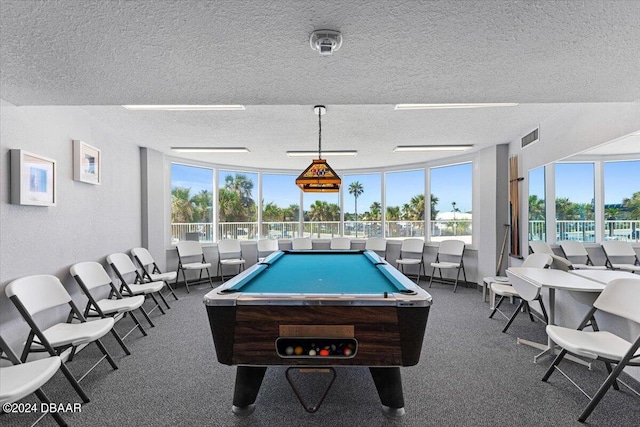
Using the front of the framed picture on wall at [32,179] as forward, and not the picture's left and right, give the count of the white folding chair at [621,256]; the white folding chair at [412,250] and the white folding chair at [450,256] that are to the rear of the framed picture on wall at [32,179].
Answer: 0

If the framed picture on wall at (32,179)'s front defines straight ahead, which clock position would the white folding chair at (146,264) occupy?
The white folding chair is roughly at 9 o'clock from the framed picture on wall.

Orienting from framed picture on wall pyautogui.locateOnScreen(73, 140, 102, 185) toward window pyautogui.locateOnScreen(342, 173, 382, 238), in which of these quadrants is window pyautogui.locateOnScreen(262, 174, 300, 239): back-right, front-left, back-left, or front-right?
front-left

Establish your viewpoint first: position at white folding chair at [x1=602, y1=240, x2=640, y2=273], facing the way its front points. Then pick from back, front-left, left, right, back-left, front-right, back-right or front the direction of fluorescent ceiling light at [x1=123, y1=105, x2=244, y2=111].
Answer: right

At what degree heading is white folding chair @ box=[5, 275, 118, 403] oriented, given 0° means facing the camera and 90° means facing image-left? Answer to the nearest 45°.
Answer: approximately 315°

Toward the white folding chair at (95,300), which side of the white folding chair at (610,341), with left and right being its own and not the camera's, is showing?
front

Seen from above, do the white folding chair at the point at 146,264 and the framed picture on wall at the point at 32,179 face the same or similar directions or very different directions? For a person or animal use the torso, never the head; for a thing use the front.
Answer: same or similar directions

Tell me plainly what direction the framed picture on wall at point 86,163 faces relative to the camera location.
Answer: facing the viewer and to the right of the viewer

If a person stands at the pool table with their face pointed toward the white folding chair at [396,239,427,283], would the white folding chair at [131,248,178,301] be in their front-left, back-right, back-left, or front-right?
front-left

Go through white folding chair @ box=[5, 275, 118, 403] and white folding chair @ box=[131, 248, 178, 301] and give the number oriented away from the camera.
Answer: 0

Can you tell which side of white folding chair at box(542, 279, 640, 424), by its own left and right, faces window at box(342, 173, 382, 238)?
right

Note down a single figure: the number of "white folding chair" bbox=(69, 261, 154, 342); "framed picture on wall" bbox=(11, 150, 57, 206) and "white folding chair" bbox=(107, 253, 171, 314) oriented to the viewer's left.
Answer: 0

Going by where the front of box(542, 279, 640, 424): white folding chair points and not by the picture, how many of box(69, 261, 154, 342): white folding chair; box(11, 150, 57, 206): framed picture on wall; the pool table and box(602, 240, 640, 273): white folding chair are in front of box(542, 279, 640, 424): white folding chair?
3

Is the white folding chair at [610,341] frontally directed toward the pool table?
yes

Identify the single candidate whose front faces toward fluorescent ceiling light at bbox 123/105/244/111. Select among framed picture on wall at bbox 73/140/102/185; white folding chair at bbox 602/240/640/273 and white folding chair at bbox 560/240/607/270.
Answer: the framed picture on wall

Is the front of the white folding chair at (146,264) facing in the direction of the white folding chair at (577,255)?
yes

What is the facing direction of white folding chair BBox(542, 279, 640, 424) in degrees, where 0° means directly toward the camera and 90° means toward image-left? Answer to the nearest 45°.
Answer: approximately 45°
